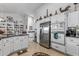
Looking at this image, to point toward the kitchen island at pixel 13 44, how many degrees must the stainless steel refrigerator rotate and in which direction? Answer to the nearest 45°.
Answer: approximately 45° to its right

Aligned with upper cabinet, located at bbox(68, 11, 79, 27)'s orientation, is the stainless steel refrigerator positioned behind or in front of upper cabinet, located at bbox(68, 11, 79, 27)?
in front

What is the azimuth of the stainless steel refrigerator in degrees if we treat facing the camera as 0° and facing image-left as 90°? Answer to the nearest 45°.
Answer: approximately 45°

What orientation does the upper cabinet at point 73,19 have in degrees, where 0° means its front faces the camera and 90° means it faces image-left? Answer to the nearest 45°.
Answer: approximately 45°
